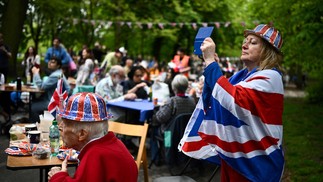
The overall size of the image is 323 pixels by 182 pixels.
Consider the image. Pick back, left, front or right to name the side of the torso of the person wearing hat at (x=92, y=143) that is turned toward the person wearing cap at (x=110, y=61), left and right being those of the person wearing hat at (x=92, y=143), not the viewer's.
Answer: right

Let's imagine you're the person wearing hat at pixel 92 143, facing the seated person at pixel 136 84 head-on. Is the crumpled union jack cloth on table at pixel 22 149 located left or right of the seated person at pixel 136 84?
left

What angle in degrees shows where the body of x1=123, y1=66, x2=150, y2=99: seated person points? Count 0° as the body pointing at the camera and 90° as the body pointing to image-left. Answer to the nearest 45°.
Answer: approximately 315°

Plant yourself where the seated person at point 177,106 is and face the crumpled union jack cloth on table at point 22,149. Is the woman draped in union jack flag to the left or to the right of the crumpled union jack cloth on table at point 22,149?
left

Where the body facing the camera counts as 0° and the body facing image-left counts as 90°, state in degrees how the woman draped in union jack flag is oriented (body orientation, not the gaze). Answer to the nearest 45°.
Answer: approximately 90°

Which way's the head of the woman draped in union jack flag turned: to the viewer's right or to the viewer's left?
to the viewer's left

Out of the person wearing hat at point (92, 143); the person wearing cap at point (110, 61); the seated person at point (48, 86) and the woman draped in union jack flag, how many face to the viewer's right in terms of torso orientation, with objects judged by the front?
1
